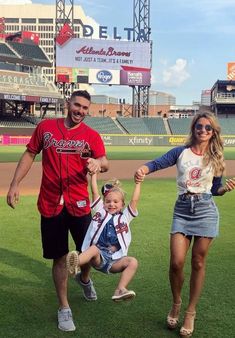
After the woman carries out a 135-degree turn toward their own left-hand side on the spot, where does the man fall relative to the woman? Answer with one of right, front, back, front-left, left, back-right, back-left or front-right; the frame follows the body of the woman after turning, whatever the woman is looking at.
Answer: back-left

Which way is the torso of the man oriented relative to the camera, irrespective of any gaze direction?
toward the camera

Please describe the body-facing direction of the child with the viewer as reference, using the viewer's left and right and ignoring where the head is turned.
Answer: facing the viewer

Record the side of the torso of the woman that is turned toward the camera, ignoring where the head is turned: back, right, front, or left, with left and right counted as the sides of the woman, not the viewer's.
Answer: front

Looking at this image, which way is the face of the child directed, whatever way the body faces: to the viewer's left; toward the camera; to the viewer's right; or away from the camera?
toward the camera

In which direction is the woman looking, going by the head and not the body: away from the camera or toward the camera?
toward the camera
